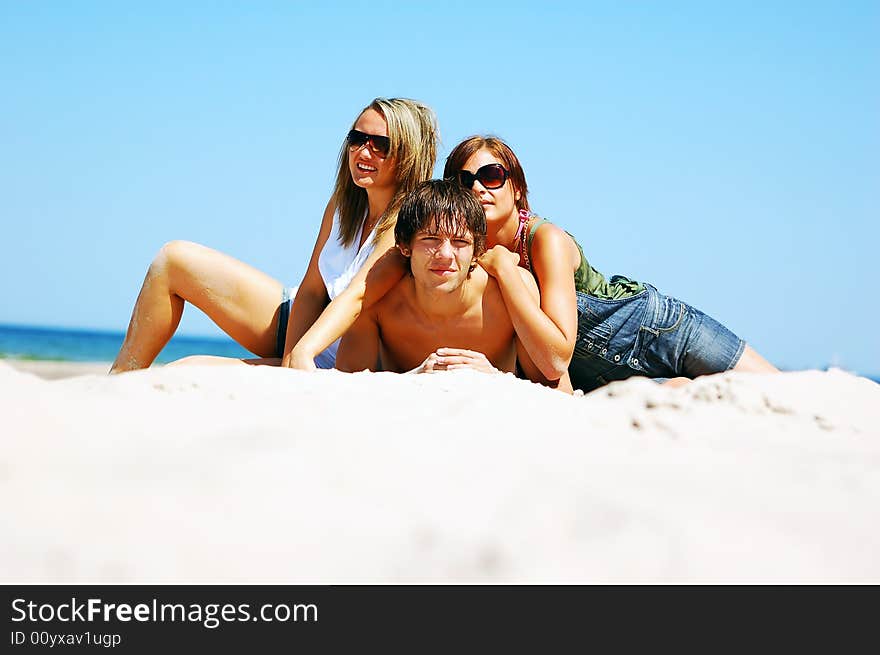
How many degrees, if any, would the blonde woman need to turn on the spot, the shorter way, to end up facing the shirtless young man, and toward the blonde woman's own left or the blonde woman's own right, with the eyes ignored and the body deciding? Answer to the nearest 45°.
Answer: approximately 90° to the blonde woman's own left

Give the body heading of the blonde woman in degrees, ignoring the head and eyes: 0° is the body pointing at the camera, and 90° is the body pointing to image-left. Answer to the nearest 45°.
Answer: approximately 45°

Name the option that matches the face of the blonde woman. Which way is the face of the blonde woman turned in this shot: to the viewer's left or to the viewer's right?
to the viewer's left
